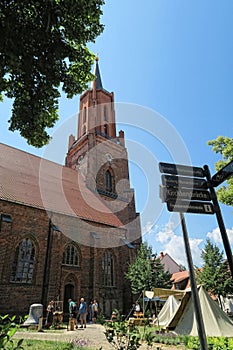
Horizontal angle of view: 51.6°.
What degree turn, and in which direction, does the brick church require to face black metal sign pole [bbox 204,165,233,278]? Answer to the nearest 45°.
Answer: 0° — it already faces it

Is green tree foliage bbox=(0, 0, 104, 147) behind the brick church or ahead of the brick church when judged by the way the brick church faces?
ahead

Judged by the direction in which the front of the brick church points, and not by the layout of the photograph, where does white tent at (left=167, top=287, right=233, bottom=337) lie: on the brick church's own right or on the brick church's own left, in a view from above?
on the brick church's own left

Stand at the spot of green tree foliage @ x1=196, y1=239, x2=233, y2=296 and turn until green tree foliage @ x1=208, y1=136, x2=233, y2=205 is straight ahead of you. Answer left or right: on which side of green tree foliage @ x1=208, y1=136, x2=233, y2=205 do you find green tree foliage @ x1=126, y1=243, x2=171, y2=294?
right
